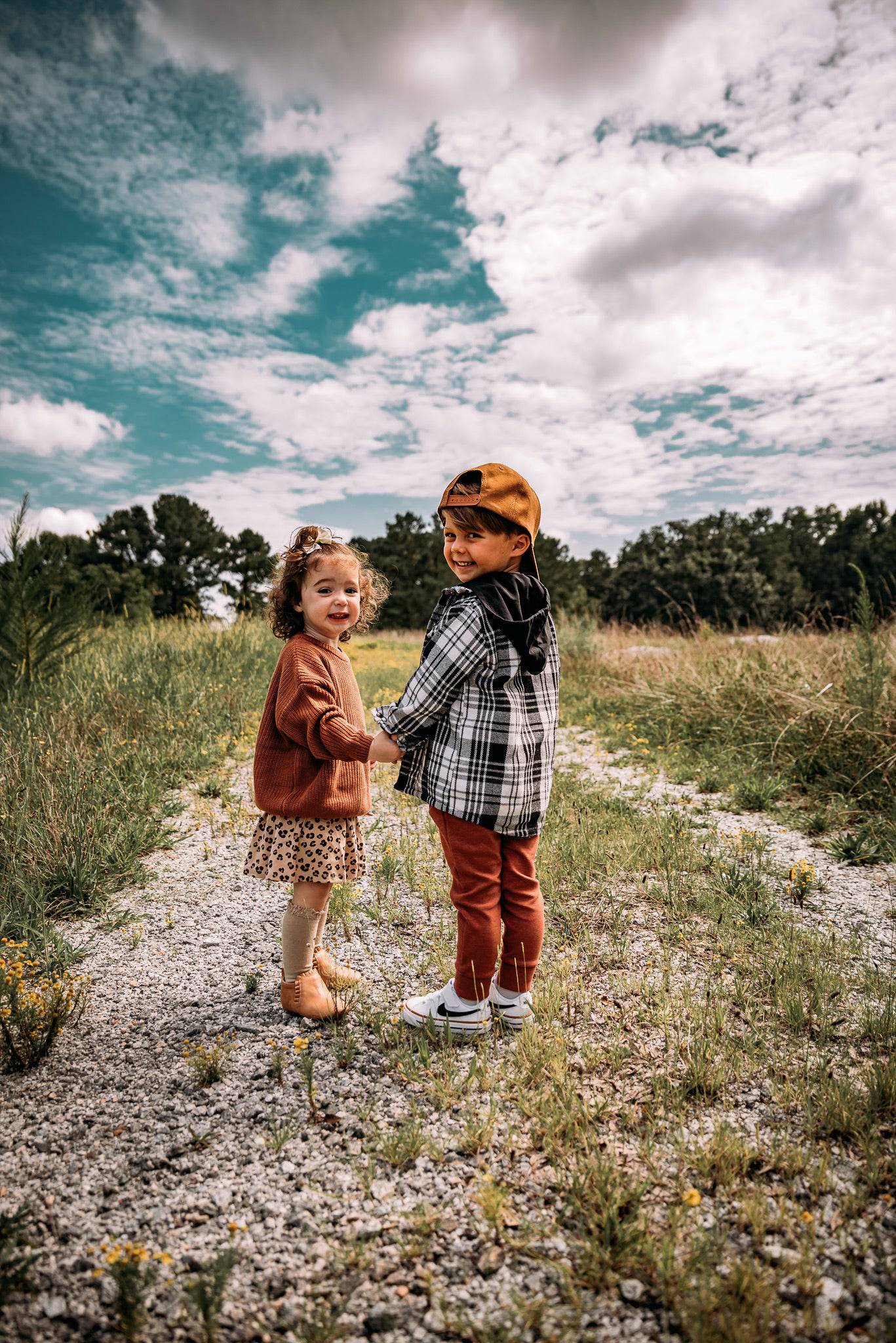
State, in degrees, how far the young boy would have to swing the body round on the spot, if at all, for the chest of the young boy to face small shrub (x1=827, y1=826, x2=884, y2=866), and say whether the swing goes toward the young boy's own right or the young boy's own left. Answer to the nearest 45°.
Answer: approximately 90° to the young boy's own right

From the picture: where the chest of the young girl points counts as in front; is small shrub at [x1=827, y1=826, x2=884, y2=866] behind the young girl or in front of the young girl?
in front

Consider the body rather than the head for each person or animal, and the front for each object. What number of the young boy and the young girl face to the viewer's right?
1

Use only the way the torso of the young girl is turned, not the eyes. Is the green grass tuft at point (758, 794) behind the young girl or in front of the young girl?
in front

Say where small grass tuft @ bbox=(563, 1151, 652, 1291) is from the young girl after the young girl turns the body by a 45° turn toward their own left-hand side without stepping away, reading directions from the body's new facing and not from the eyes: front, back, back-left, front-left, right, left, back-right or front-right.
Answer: right

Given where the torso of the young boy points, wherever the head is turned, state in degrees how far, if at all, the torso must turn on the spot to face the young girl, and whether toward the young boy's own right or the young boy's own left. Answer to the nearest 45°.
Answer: approximately 45° to the young boy's own left

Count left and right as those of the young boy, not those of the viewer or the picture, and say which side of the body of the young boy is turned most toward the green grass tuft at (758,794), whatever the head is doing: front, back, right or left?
right

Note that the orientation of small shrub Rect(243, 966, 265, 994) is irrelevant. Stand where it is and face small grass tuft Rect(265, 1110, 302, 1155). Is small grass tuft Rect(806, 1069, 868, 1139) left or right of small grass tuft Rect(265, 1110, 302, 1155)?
left

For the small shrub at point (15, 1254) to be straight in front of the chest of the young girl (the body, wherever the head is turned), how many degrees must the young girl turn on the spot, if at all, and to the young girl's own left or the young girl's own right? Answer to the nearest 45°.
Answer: approximately 135° to the young girl's own right

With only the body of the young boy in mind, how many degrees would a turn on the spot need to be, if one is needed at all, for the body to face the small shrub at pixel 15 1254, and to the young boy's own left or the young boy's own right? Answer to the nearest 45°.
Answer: approximately 90° to the young boy's own left

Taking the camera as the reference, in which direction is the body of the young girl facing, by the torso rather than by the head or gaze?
to the viewer's right

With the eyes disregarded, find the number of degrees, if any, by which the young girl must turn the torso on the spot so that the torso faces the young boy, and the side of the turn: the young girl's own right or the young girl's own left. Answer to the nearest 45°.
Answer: approximately 45° to the young girl's own right

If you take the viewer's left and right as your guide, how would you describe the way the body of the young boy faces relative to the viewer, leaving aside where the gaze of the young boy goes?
facing away from the viewer and to the left of the viewer
